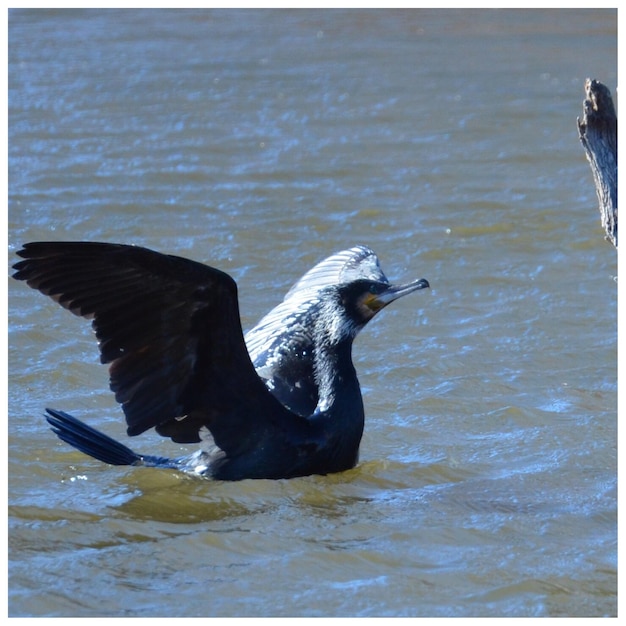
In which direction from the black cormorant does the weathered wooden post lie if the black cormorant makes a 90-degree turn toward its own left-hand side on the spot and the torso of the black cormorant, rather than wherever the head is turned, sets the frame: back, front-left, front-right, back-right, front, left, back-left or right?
right

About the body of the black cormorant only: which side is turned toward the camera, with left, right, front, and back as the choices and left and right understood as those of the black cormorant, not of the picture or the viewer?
right
